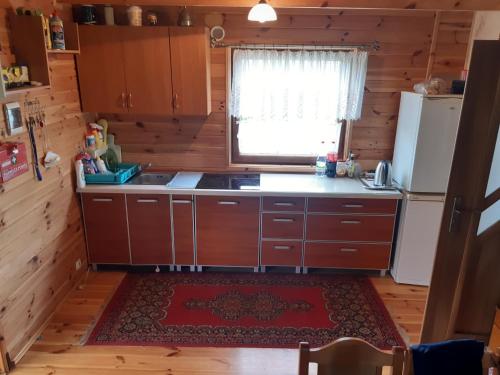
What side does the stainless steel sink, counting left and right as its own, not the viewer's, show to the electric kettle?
left

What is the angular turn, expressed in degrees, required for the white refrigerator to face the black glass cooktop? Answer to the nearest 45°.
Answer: approximately 135° to its right

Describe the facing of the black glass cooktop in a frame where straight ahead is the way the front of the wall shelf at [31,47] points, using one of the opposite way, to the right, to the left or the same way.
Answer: to the right

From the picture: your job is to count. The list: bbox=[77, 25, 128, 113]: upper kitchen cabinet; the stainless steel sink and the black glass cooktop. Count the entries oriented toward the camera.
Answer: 3

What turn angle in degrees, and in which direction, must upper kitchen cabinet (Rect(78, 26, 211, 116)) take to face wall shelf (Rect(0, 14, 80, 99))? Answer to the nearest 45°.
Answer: approximately 45° to its right

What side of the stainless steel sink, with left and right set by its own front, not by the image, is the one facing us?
front

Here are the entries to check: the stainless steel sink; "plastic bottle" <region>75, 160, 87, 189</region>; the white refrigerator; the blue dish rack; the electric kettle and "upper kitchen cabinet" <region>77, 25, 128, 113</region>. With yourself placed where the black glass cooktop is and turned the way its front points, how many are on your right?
4

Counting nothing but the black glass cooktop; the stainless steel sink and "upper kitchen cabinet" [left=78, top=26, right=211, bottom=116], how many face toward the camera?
3

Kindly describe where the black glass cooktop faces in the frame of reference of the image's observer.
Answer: facing the viewer
